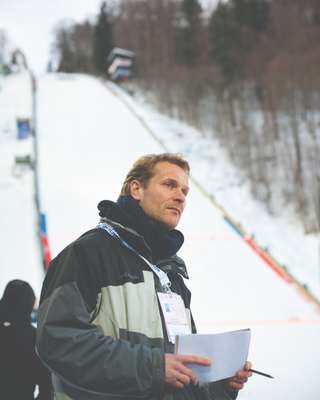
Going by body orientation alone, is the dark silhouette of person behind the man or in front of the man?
behind

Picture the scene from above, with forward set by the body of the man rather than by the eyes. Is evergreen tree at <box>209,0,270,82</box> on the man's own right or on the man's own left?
on the man's own left

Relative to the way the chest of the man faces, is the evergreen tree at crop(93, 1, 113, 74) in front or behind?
behind

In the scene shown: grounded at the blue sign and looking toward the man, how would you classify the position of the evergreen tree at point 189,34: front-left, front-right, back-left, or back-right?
back-left

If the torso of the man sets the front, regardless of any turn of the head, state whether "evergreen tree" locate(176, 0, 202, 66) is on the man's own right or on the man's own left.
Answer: on the man's own left

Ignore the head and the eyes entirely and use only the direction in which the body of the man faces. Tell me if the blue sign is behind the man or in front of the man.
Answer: behind

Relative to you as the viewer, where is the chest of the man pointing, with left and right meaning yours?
facing the viewer and to the right of the viewer
